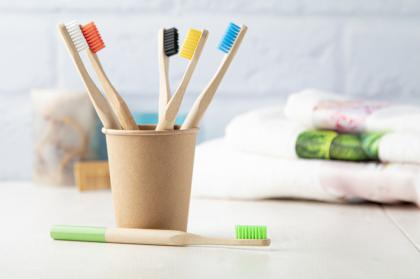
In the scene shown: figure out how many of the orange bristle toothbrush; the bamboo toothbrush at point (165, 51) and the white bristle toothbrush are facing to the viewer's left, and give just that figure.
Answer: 0

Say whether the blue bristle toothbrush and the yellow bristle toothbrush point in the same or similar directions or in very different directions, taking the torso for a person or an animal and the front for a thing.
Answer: same or similar directions

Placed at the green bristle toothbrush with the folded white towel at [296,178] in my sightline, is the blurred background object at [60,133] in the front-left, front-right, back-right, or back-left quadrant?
front-left

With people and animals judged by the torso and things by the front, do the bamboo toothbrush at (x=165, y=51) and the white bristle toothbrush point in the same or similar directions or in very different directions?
same or similar directions

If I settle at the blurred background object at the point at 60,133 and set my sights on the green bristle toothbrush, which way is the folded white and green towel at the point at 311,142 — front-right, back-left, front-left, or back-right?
front-left
